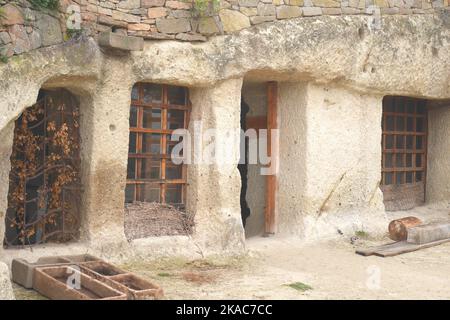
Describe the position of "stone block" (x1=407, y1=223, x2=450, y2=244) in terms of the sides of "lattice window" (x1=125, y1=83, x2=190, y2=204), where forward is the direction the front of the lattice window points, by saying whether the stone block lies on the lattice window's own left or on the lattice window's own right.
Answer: on the lattice window's own left

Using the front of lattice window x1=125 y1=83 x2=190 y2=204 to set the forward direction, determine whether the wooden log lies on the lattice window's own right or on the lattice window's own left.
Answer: on the lattice window's own left

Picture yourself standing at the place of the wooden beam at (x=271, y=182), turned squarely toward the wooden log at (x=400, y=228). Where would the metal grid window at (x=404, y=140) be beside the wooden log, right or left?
left

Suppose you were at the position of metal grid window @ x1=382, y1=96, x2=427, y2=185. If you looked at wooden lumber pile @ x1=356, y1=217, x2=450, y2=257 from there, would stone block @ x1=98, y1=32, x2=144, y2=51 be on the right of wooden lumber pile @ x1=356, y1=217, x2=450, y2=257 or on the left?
right

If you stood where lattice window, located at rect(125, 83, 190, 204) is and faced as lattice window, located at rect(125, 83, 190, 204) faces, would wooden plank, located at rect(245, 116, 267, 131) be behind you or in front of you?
behind

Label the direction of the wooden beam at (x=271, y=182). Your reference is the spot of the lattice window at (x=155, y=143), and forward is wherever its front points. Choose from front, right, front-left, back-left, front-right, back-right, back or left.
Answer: back-left

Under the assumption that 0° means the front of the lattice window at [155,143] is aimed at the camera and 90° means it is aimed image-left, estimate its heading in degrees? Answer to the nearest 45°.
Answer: approximately 0°

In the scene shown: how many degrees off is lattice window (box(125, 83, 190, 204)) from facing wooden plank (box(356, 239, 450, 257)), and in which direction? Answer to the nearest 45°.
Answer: approximately 90° to its left

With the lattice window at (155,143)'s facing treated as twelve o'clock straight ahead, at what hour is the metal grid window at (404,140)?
The metal grid window is roughly at 8 o'clock from the lattice window.

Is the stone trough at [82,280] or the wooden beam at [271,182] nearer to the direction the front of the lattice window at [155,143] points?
the stone trough
